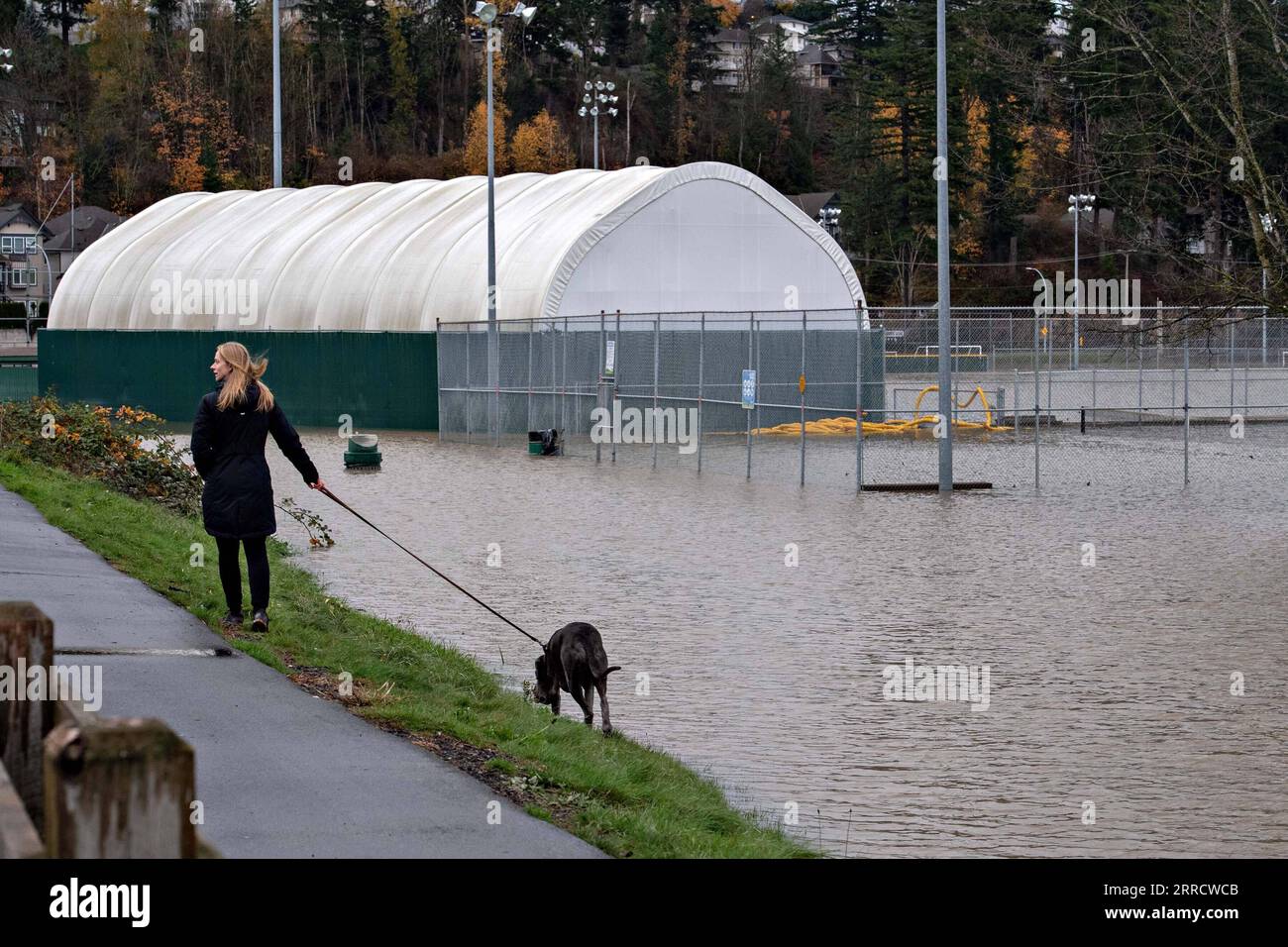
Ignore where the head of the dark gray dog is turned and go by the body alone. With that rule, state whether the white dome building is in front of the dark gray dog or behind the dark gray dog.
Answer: in front

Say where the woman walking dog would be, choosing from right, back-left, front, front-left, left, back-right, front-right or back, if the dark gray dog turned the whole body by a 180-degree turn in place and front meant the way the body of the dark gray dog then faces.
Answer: back

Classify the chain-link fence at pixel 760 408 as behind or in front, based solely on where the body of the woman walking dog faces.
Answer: in front

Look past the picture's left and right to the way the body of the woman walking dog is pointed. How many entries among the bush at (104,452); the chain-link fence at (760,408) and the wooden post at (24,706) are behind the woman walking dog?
1

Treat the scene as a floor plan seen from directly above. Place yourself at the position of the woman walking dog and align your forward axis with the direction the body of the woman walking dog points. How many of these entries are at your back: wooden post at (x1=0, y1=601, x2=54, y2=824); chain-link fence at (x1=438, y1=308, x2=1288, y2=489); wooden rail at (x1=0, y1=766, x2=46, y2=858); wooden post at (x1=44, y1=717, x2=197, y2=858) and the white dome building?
3

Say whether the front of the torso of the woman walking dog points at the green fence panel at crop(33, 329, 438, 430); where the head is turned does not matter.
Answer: yes

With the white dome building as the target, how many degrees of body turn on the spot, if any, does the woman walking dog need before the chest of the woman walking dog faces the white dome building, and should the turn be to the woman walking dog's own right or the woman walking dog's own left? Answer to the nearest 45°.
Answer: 0° — they already face it

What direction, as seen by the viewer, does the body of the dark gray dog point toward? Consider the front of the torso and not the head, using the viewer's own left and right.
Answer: facing away from the viewer and to the left of the viewer

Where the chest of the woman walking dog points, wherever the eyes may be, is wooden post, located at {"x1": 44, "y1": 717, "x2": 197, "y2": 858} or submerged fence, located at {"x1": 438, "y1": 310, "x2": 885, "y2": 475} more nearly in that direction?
the submerged fence

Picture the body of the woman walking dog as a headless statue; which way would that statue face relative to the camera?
away from the camera

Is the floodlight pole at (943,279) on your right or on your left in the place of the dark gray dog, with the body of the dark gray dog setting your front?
on your right

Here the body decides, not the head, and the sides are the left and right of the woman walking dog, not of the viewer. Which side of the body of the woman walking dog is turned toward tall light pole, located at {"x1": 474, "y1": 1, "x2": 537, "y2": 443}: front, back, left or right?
front

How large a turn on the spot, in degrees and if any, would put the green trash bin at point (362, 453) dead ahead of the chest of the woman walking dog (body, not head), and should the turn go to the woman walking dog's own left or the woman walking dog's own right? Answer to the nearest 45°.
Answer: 0° — they already face it
